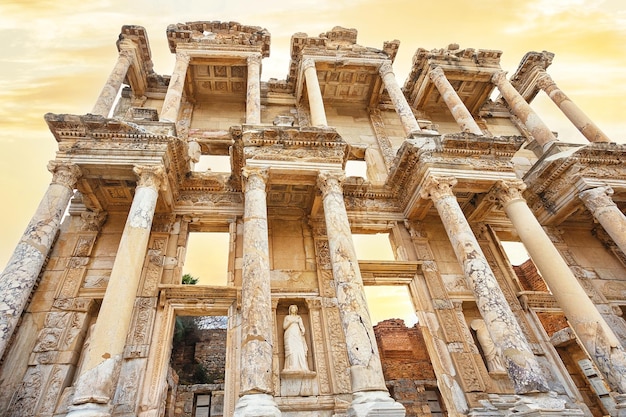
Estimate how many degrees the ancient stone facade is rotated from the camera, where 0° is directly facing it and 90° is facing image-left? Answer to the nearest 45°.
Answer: approximately 0°

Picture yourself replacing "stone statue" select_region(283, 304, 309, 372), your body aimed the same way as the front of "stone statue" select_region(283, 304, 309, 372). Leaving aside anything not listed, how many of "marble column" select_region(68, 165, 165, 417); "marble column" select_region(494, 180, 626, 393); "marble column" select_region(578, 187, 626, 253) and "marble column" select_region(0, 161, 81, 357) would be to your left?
2

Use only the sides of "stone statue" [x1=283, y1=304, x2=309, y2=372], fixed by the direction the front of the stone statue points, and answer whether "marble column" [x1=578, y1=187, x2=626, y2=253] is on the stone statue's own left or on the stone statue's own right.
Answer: on the stone statue's own left

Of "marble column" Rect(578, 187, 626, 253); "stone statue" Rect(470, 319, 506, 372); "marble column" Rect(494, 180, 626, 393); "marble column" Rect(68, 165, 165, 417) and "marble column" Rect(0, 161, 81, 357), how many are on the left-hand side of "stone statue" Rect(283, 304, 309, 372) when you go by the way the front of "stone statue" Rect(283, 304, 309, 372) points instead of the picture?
3

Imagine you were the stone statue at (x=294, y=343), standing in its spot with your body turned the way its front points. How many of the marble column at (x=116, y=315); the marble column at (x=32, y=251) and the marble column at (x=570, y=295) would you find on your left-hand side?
1

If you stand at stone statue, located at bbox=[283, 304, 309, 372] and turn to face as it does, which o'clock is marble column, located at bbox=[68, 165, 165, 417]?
The marble column is roughly at 2 o'clock from the stone statue.

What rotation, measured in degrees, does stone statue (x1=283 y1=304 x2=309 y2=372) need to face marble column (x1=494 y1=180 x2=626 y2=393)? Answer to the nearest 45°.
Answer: approximately 90° to its left

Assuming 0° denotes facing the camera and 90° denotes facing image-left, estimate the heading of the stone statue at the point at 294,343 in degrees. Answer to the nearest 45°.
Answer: approximately 0°

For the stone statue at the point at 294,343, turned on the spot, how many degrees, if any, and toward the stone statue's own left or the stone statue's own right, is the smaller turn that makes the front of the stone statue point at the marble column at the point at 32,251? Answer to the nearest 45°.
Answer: approximately 45° to the stone statue's own right
